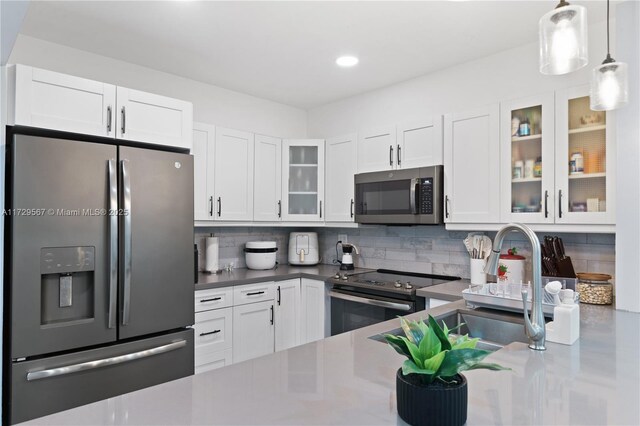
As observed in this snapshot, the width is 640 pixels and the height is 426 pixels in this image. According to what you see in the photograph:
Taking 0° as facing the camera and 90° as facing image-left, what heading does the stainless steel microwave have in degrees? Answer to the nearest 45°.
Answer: approximately 45°

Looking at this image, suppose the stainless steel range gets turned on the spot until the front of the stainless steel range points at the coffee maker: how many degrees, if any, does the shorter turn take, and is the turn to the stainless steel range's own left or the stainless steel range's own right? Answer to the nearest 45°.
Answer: approximately 90° to the stainless steel range's own right

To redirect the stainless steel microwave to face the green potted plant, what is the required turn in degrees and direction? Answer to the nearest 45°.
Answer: approximately 45° to its left

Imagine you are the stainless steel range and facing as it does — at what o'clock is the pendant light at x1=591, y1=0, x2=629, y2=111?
The pendant light is roughly at 9 o'clock from the stainless steel range.

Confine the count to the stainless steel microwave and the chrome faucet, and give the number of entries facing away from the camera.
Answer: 0

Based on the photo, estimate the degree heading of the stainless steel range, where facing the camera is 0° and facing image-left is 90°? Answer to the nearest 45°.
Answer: approximately 45°

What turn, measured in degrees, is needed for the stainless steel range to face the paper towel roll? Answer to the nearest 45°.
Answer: approximately 45° to its right

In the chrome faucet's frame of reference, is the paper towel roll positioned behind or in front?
in front
